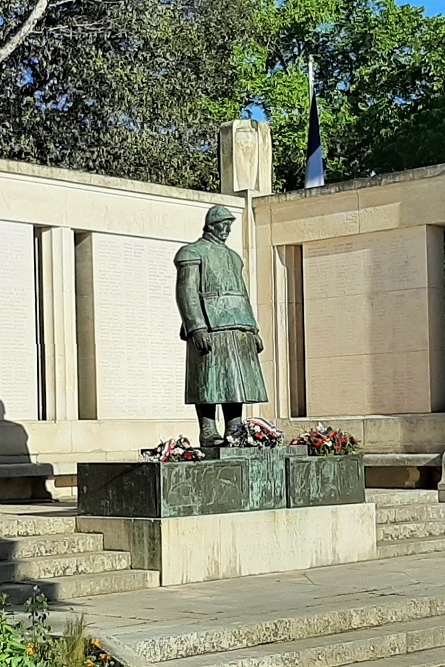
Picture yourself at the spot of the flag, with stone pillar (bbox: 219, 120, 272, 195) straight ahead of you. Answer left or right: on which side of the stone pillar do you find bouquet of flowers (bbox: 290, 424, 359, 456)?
left

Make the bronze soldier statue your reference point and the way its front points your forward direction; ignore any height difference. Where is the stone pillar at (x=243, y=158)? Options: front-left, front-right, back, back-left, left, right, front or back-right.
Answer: back-left

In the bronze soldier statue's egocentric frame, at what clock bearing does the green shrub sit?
The green shrub is roughly at 2 o'clock from the bronze soldier statue.

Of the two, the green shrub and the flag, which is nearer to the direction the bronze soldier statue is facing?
the green shrub

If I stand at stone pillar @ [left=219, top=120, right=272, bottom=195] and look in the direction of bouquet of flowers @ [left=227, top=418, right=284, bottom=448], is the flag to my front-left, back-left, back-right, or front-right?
back-left

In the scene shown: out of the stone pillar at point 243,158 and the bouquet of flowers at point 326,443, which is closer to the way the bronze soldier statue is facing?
the bouquet of flowers

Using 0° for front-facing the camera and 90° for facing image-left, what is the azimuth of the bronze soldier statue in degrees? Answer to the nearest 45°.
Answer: approximately 315°

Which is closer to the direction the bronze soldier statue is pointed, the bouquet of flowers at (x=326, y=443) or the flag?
the bouquet of flowers

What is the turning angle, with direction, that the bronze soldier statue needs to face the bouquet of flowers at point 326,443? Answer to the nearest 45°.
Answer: approximately 90° to its left

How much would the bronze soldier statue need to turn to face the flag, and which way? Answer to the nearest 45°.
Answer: approximately 135° to its left
